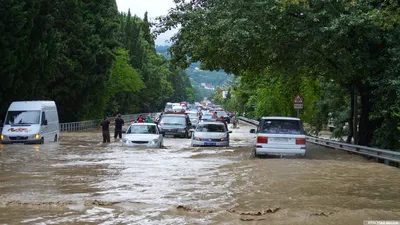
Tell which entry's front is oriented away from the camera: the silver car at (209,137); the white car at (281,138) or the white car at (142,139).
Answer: the white car at (281,138)

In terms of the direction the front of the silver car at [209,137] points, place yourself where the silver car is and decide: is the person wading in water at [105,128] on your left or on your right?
on your right

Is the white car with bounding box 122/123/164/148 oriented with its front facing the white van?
no

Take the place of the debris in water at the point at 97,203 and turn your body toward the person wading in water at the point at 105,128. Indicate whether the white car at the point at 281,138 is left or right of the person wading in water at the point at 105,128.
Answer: right

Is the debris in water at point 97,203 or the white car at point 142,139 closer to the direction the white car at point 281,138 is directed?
the white car

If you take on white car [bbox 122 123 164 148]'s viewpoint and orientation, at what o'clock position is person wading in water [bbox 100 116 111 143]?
The person wading in water is roughly at 5 o'clock from the white car.

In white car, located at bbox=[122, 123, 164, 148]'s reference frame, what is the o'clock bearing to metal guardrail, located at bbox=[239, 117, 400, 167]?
The metal guardrail is roughly at 10 o'clock from the white car.

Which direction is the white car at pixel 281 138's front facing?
away from the camera

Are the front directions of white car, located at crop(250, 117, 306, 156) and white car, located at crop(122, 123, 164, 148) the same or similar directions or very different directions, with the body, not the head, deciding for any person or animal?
very different directions

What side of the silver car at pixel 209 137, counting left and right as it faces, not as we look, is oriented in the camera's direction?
front

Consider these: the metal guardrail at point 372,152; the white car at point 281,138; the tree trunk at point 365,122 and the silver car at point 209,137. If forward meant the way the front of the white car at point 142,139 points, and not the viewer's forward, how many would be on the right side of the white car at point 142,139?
0

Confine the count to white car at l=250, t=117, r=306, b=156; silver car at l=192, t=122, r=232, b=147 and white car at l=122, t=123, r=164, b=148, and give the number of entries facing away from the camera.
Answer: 1

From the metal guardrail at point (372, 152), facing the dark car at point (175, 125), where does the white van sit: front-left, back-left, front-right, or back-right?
front-left

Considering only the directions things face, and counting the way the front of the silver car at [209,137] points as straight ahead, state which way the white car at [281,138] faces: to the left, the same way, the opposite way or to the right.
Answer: the opposite way

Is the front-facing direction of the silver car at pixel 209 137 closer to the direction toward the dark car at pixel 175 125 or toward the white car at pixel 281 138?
the white car

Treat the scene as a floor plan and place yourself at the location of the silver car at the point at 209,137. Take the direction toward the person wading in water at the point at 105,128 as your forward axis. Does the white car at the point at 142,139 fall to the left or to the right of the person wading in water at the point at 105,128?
left

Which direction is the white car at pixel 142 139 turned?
toward the camera
